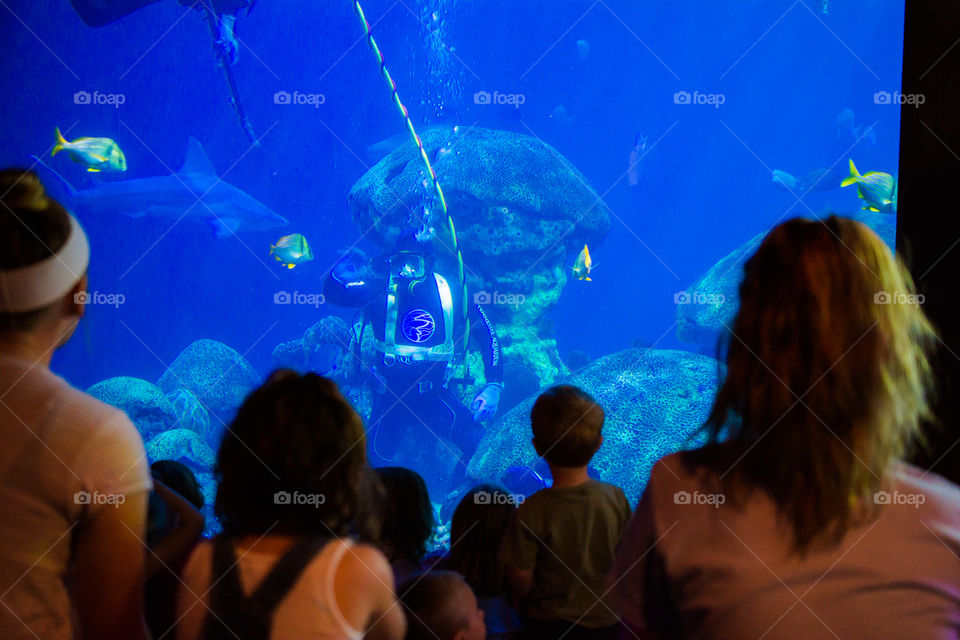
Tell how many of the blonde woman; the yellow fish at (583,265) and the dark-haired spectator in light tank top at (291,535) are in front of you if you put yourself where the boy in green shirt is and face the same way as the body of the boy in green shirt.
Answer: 1

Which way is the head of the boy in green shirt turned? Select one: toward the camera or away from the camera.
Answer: away from the camera

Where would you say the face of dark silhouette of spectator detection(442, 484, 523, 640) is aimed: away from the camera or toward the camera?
away from the camera

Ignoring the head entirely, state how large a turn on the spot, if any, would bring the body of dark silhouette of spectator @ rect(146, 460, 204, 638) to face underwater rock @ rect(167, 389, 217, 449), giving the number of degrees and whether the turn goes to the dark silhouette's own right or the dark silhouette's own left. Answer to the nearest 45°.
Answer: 0° — they already face it

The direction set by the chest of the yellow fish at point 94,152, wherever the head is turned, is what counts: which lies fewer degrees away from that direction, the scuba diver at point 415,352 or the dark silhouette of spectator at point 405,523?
the scuba diver

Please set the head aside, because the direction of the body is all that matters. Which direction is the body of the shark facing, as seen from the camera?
to the viewer's right

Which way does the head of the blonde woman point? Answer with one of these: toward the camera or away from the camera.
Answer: away from the camera

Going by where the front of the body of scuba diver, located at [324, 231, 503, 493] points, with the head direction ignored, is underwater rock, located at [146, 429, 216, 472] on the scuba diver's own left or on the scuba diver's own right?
on the scuba diver's own right

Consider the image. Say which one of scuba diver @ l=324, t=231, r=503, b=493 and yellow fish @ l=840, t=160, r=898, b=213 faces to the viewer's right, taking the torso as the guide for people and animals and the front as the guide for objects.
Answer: the yellow fish

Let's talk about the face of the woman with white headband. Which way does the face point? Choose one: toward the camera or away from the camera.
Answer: away from the camera

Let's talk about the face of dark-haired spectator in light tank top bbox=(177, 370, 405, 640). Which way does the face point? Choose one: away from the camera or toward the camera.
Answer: away from the camera

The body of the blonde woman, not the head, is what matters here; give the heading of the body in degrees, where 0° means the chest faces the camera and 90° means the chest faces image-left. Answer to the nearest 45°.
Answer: approximately 180°

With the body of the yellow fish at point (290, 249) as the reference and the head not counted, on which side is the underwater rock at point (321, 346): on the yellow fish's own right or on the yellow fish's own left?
on the yellow fish's own left
